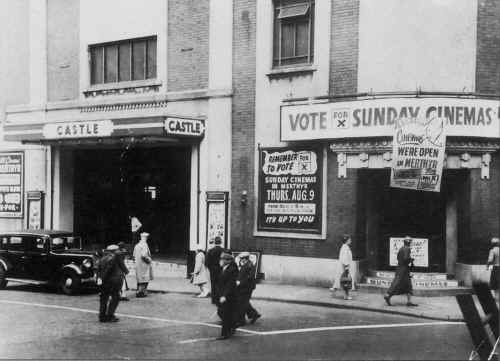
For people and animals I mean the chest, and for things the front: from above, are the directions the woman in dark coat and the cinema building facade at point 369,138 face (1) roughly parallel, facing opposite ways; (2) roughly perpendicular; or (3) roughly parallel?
roughly perpendicular

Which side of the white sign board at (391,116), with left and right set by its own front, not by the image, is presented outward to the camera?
front

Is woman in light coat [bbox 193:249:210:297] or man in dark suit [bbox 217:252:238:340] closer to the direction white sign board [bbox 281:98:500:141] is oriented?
the man in dark suit

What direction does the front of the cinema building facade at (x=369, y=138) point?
toward the camera
